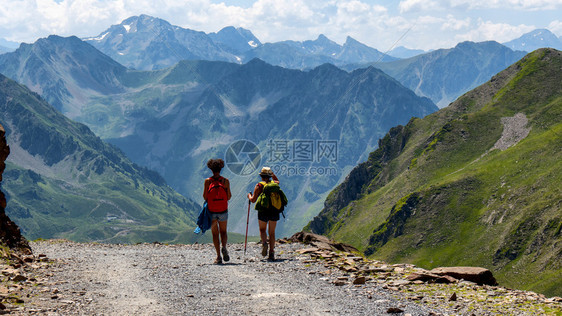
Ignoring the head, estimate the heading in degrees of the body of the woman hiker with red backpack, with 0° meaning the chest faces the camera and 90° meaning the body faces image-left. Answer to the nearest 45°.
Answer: approximately 180°

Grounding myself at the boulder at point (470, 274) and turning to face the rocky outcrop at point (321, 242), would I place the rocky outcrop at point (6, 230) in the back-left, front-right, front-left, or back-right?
front-left

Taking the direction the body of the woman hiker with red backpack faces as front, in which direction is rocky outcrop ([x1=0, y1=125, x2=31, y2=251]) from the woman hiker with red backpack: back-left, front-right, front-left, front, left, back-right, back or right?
left

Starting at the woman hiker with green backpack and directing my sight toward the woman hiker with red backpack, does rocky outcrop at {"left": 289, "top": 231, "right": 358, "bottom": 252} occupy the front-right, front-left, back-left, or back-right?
back-right

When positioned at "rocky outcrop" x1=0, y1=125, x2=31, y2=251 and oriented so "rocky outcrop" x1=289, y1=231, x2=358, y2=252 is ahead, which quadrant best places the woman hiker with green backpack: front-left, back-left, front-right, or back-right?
front-right

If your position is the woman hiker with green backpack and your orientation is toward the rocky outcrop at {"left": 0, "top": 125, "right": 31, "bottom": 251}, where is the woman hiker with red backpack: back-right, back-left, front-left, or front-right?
front-left

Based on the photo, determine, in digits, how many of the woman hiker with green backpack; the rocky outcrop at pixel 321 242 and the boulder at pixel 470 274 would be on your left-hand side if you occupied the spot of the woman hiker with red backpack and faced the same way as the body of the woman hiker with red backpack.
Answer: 0

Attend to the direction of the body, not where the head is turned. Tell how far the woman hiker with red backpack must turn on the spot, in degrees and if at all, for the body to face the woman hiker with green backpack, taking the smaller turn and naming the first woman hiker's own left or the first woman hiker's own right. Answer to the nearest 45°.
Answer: approximately 45° to the first woman hiker's own right

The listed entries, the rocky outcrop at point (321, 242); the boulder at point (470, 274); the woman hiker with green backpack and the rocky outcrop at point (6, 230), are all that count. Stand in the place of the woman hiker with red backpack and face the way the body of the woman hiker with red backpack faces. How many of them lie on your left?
1

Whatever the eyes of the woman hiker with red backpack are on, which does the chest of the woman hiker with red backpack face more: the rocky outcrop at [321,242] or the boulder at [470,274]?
the rocky outcrop

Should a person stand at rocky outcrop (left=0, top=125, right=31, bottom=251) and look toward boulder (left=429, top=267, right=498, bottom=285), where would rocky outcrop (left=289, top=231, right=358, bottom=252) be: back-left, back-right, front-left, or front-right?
front-left

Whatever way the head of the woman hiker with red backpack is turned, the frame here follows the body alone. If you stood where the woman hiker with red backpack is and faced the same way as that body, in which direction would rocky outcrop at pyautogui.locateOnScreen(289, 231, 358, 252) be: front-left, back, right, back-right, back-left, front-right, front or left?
front-right
